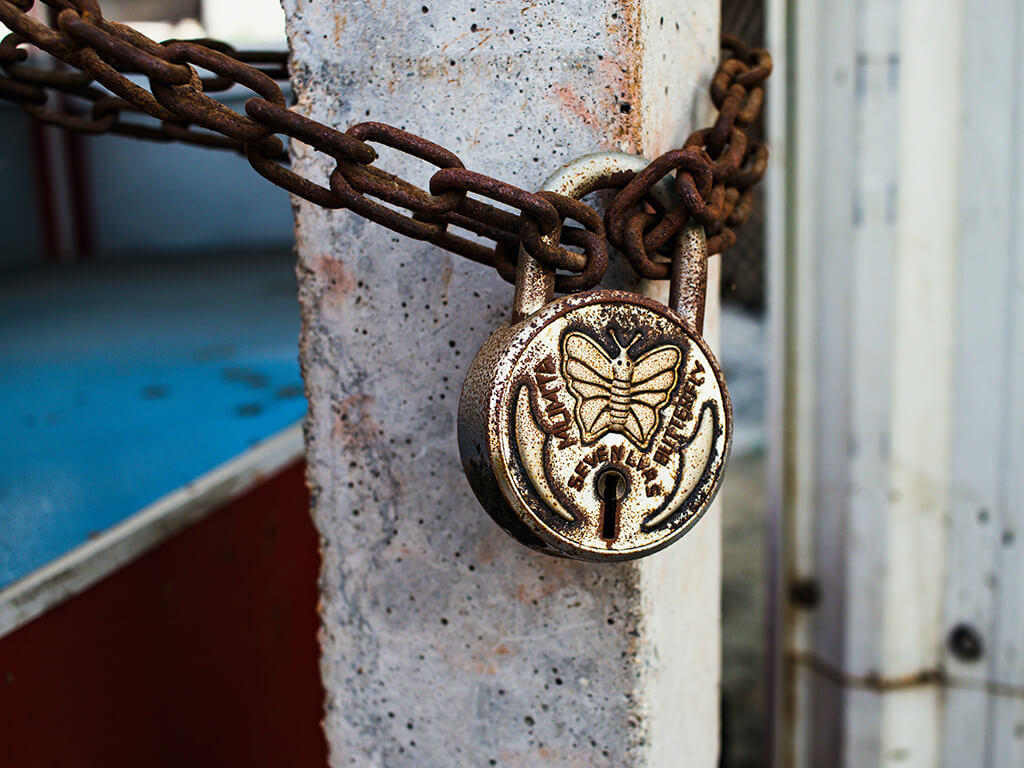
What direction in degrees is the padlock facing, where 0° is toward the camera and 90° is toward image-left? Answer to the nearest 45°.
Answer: approximately 315°

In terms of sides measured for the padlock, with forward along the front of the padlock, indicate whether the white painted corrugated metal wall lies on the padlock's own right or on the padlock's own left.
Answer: on the padlock's own left
